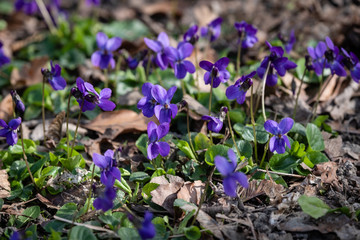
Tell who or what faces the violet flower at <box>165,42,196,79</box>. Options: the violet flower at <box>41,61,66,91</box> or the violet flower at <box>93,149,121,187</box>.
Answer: the violet flower at <box>41,61,66,91</box>

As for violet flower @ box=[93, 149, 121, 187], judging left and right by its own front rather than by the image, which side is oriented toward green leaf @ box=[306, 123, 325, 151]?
left

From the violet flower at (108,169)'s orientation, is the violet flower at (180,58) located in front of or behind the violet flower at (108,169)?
behind

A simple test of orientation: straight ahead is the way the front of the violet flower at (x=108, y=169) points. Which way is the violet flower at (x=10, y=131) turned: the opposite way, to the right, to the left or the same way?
the same way

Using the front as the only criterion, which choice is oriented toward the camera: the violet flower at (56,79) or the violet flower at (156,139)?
the violet flower at (156,139)

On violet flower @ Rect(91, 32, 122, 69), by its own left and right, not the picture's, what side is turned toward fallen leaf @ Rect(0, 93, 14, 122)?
right

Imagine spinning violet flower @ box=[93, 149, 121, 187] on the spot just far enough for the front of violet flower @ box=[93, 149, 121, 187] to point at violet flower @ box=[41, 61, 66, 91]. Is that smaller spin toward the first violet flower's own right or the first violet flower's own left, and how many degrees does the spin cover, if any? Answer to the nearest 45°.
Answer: approximately 180°

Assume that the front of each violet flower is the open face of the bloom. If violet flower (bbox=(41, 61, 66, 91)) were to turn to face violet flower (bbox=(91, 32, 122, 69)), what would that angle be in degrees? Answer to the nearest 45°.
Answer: approximately 45° to its left

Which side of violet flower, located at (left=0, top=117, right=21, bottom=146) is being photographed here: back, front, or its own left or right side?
front

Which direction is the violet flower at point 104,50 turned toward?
toward the camera

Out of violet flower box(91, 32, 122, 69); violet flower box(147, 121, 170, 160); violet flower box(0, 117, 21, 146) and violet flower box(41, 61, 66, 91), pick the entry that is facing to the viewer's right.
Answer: violet flower box(41, 61, 66, 91)

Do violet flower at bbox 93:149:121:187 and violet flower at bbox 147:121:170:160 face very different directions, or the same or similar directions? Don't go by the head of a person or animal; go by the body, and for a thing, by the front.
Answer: same or similar directions

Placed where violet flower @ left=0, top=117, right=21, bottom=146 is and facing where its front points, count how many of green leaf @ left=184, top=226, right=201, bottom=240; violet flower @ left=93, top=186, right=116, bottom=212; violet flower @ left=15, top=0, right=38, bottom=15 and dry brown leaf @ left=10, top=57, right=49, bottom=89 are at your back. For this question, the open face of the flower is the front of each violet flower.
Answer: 2

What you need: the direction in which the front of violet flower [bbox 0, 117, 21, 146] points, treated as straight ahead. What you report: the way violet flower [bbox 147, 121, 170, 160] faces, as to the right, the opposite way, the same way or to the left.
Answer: the same way

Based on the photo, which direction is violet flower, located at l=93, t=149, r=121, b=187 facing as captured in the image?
toward the camera

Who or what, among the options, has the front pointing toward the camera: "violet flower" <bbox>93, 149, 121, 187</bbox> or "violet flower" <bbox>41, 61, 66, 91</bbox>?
"violet flower" <bbox>93, 149, 121, 187</bbox>

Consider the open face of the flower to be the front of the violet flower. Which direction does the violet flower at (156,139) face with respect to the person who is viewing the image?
facing the viewer

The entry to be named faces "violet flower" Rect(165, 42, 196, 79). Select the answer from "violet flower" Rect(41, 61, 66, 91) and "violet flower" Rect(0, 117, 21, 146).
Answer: "violet flower" Rect(41, 61, 66, 91)

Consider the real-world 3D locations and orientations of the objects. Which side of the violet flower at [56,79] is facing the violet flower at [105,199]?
right
